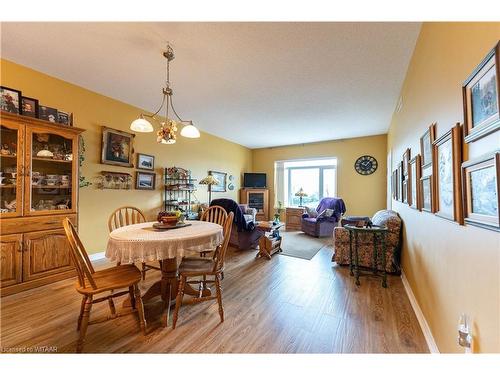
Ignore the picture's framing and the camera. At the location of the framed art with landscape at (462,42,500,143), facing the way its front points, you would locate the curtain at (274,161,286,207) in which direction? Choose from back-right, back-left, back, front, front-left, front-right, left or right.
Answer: right

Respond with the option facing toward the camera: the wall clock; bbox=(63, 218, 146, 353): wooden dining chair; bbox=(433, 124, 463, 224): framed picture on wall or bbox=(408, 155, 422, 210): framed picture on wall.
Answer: the wall clock

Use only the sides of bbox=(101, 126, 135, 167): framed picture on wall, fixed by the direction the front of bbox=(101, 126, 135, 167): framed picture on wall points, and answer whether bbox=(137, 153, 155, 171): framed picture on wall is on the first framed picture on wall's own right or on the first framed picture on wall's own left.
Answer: on the first framed picture on wall's own left

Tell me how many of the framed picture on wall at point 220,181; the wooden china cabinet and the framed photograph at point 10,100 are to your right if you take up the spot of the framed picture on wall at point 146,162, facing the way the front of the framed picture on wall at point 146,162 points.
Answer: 2

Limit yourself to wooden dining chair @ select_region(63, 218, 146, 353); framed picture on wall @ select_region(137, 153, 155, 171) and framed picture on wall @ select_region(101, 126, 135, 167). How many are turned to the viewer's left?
0

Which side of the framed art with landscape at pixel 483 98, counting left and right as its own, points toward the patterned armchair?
right

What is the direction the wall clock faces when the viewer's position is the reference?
facing the viewer

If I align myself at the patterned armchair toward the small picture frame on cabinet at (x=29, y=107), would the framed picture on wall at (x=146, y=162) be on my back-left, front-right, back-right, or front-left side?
front-right

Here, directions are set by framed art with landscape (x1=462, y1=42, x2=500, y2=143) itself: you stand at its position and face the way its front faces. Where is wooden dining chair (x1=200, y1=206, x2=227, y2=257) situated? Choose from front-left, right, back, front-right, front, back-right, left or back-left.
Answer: front-right

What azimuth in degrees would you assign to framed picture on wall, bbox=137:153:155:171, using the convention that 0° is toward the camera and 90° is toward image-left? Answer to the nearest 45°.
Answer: approximately 315°

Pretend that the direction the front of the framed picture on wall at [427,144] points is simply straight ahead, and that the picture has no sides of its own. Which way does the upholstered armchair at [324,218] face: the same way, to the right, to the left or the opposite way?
to the left

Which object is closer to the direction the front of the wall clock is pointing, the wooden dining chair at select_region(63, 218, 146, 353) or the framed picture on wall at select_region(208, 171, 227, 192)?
the wooden dining chair

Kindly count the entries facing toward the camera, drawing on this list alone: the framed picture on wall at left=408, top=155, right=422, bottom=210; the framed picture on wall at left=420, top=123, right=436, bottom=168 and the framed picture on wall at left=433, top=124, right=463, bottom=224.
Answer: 0

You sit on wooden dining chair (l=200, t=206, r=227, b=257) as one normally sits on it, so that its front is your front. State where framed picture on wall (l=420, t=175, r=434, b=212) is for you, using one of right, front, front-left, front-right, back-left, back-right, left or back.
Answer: left

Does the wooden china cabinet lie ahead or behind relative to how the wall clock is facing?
ahead

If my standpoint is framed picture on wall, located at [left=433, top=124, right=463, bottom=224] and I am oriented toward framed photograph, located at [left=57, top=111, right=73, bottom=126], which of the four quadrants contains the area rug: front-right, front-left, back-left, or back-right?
front-right

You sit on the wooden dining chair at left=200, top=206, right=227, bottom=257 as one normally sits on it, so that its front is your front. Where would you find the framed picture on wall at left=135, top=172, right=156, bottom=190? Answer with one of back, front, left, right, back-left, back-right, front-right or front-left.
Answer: right

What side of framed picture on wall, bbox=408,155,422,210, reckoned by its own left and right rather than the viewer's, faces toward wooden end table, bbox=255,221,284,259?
front

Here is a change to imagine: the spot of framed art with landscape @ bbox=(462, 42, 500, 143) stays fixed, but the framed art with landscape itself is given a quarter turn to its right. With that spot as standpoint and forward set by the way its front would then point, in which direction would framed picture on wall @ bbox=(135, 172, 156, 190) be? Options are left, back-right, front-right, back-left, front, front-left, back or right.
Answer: front-left

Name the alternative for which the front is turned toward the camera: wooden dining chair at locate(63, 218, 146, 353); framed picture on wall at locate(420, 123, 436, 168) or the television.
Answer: the television
